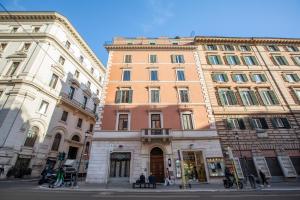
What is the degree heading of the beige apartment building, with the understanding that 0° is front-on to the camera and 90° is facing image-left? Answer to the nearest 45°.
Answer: approximately 0°

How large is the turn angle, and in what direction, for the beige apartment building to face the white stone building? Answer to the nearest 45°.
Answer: approximately 45° to its right
